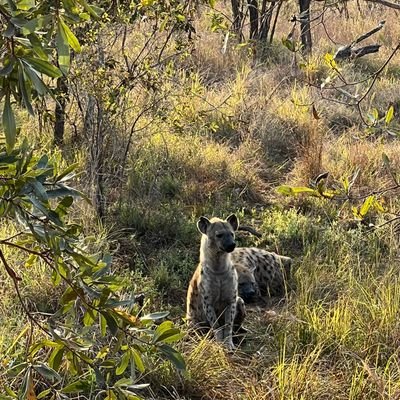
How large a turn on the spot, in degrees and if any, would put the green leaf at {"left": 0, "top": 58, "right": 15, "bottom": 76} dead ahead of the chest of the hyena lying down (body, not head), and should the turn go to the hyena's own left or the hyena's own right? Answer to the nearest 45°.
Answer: approximately 45° to the hyena's own left

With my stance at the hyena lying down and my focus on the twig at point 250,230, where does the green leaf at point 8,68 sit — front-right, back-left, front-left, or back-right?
back-left

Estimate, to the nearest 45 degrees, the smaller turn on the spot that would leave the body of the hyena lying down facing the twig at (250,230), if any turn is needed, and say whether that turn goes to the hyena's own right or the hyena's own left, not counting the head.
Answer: approximately 135° to the hyena's own right

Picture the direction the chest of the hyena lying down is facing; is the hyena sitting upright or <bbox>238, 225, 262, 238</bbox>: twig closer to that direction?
the hyena sitting upright

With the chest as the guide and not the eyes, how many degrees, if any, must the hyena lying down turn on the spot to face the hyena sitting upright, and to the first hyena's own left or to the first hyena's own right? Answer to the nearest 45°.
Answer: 0° — it already faces it

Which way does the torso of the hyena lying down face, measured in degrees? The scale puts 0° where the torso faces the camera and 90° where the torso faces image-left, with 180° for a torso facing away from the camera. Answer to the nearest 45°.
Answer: approximately 45°

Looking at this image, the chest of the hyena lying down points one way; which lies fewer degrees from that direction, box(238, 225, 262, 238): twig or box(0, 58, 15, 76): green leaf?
the green leaf
